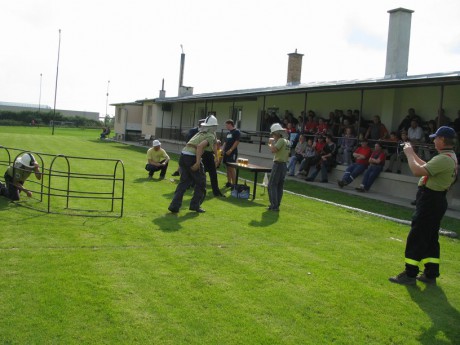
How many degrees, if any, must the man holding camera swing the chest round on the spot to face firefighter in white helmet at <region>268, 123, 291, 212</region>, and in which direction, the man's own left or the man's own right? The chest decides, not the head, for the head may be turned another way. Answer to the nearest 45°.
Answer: approximately 45° to the man's own right

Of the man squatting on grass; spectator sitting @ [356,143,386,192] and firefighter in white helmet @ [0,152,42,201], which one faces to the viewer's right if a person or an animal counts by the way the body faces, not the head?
the firefighter in white helmet

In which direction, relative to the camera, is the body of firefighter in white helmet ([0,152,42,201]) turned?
to the viewer's right

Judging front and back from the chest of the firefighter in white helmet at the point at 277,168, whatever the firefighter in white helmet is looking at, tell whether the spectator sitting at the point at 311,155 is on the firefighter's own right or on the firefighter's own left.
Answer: on the firefighter's own right

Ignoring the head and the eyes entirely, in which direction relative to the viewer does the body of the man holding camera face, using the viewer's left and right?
facing to the left of the viewer

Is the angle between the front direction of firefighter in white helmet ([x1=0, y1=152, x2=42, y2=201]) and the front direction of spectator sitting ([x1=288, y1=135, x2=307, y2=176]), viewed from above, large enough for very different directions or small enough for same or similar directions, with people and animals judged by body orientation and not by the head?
very different directions

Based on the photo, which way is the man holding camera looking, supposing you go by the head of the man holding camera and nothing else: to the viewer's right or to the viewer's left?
to the viewer's left

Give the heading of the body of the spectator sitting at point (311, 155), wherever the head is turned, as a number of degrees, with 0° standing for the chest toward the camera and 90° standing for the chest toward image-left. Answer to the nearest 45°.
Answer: approximately 45°
